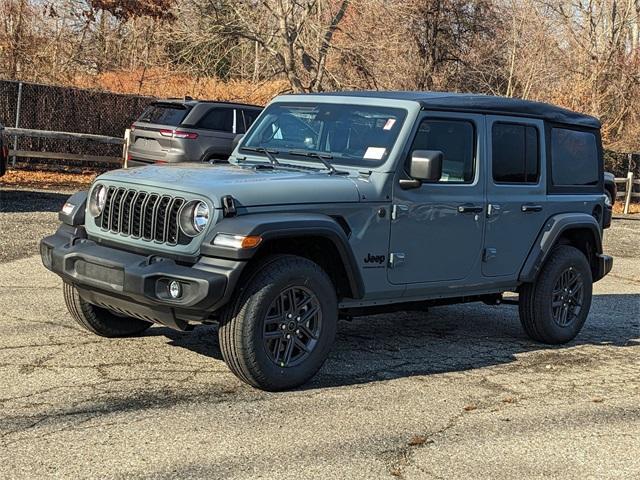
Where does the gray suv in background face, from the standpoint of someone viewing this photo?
facing away from the viewer and to the right of the viewer

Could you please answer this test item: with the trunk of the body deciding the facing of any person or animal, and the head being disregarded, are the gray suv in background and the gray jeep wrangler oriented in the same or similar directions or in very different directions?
very different directions

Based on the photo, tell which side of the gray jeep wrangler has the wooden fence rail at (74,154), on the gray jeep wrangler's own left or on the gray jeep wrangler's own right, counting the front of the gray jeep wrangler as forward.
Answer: on the gray jeep wrangler's own right

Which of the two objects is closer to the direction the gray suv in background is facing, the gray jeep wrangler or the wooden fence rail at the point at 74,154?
the wooden fence rail

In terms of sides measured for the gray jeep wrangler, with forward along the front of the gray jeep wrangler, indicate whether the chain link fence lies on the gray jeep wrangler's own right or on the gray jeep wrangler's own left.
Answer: on the gray jeep wrangler's own right

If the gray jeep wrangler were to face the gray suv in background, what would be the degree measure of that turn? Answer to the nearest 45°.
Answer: approximately 135° to its right

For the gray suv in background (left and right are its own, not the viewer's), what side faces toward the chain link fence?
left
